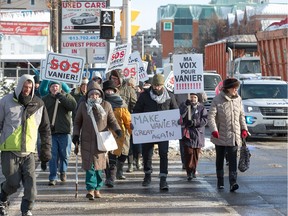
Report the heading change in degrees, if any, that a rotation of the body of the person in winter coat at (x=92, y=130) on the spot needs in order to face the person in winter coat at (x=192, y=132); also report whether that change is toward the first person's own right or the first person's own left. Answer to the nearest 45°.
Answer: approximately 135° to the first person's own left

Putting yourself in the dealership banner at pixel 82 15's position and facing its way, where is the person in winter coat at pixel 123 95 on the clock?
The person in winter coat is roughly at 12 o'clock from the dealership banner.

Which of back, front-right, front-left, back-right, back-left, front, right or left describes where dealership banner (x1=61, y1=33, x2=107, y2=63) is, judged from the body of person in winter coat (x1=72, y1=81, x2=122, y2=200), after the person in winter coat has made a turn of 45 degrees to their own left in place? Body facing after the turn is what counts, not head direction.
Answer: back-left

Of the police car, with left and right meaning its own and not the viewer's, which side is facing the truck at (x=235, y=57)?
back

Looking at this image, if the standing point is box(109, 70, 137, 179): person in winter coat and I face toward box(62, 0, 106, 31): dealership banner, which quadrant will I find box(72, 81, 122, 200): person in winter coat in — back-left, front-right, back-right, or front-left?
back-left

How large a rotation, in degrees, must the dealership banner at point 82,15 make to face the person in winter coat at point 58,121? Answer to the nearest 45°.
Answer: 0° — it already faces them

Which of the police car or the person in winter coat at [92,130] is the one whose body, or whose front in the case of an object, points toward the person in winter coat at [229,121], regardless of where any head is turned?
the police car

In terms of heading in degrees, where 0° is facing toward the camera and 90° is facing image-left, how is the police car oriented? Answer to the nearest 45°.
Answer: approximately 0°
